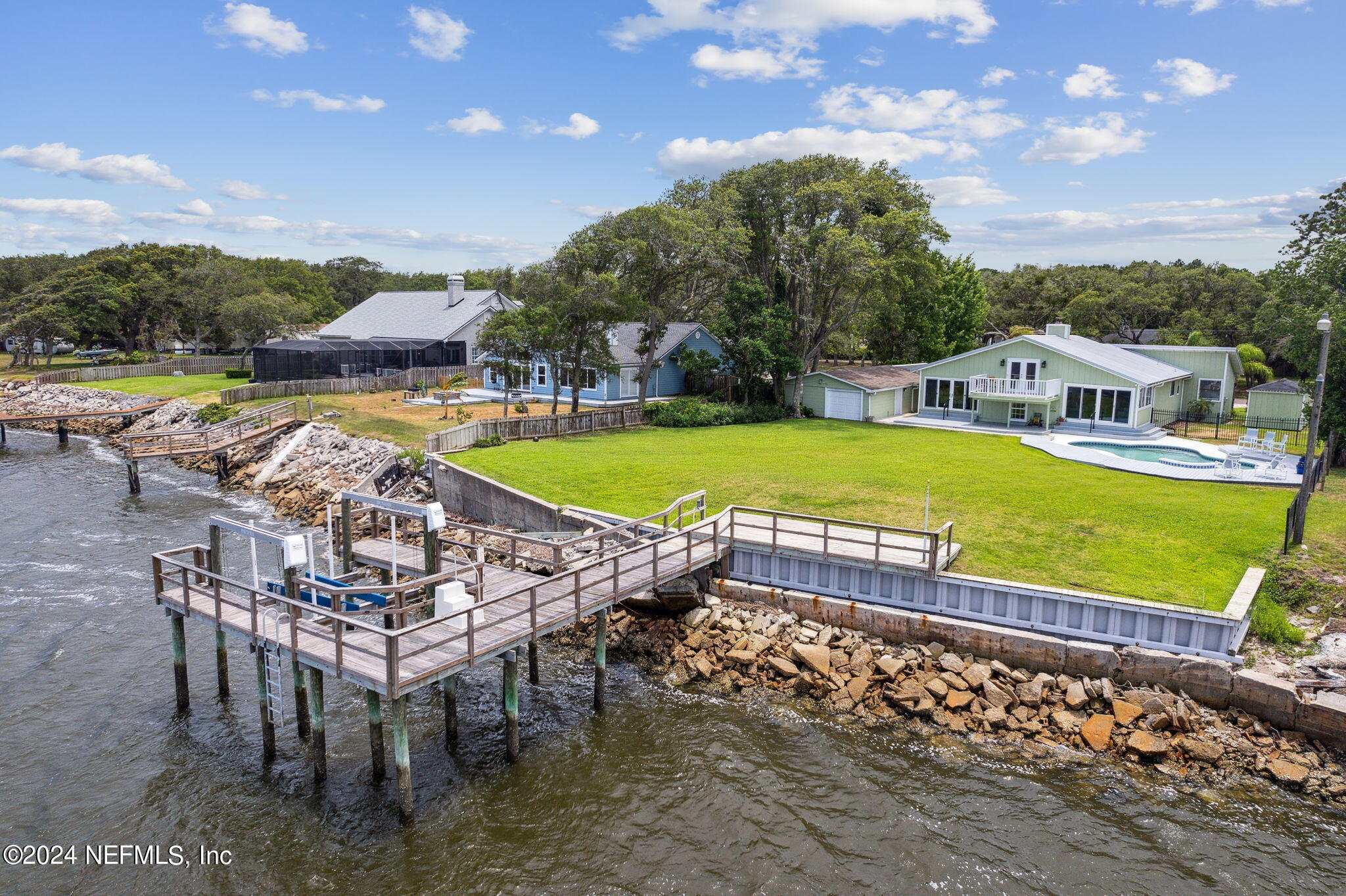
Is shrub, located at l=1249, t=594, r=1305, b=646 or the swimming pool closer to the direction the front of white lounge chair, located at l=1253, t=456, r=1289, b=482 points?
the swimming pool

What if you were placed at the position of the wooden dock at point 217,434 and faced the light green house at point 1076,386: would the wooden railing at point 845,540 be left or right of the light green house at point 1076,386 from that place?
right

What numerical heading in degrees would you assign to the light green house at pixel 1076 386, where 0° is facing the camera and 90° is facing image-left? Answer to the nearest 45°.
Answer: approximately 0°

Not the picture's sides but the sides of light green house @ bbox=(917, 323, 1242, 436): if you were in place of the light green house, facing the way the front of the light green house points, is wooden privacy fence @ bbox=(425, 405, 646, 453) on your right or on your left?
on your right

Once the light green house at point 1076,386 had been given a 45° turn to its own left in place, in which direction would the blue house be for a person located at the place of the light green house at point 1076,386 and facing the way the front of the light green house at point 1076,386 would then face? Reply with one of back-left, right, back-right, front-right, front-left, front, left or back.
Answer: back-right

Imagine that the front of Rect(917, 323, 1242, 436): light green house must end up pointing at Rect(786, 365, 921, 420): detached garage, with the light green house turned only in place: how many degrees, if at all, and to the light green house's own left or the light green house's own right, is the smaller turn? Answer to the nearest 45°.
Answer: approximately 90° to the light green house's own right

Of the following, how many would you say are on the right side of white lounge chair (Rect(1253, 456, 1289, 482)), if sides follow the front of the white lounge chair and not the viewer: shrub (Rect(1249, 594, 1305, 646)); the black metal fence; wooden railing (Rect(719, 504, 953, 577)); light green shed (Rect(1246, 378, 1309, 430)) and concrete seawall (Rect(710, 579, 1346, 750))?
2

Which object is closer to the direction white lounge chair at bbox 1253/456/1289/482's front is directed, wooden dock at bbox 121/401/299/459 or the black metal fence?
the wooden dock

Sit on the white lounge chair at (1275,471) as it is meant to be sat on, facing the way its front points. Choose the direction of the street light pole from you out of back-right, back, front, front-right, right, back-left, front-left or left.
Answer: left
